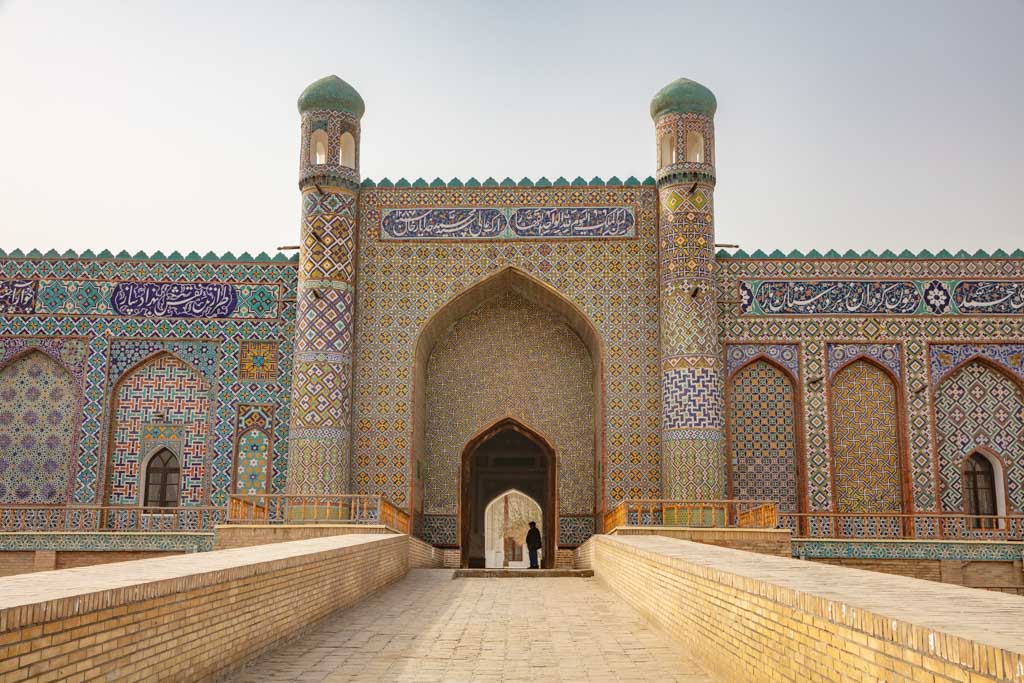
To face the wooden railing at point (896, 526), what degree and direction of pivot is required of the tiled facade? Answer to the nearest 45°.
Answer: approximately 90° to its left

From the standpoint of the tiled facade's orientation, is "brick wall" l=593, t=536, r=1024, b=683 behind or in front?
in front

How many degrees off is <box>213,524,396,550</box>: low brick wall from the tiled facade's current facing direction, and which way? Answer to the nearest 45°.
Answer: approximately 45° to its right

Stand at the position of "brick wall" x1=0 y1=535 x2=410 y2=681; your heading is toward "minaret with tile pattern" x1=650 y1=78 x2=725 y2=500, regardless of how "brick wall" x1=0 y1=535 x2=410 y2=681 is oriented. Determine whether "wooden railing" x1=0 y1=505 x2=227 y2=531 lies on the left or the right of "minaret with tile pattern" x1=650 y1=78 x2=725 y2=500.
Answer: left

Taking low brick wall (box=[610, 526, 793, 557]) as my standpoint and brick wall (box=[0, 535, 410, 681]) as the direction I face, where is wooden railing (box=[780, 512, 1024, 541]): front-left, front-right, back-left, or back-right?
back-left

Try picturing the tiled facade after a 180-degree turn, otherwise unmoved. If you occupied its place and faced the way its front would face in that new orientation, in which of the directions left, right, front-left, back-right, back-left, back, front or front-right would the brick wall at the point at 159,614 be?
back

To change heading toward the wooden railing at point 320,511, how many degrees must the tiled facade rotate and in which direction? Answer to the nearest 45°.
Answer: approximately 90° to its right

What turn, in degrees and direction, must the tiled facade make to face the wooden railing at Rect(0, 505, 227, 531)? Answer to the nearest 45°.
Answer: approximately 90° to its right

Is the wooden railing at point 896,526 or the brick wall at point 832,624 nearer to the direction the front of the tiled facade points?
the brick wall

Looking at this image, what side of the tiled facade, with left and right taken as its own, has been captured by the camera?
front

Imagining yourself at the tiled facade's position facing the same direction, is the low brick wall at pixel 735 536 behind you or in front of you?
in front
